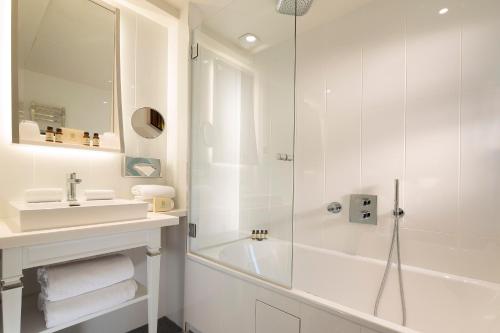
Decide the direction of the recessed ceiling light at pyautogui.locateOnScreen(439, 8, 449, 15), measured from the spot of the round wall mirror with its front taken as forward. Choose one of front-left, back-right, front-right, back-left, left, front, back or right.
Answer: front-left

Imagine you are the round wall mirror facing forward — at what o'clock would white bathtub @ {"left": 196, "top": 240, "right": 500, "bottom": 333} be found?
The white bathtub is roughly at 10 o'clock from the round wall mirror.

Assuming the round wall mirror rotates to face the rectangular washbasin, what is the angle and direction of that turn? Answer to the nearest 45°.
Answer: approximately 45° to its right

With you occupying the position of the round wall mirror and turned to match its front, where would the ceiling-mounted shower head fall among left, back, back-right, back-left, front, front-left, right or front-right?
front-left

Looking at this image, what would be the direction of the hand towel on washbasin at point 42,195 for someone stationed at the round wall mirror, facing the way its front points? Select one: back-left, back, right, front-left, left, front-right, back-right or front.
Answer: front-right

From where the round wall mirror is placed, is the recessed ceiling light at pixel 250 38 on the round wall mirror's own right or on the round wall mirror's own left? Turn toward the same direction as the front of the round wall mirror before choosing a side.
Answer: on the round wall mirror's own left

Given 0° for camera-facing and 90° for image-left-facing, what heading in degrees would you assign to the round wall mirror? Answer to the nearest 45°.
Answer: approximately 0°

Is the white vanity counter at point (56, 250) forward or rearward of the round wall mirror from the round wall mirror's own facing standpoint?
forward

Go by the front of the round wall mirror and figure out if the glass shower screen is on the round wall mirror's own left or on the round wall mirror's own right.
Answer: on the round wall mirror's own left
